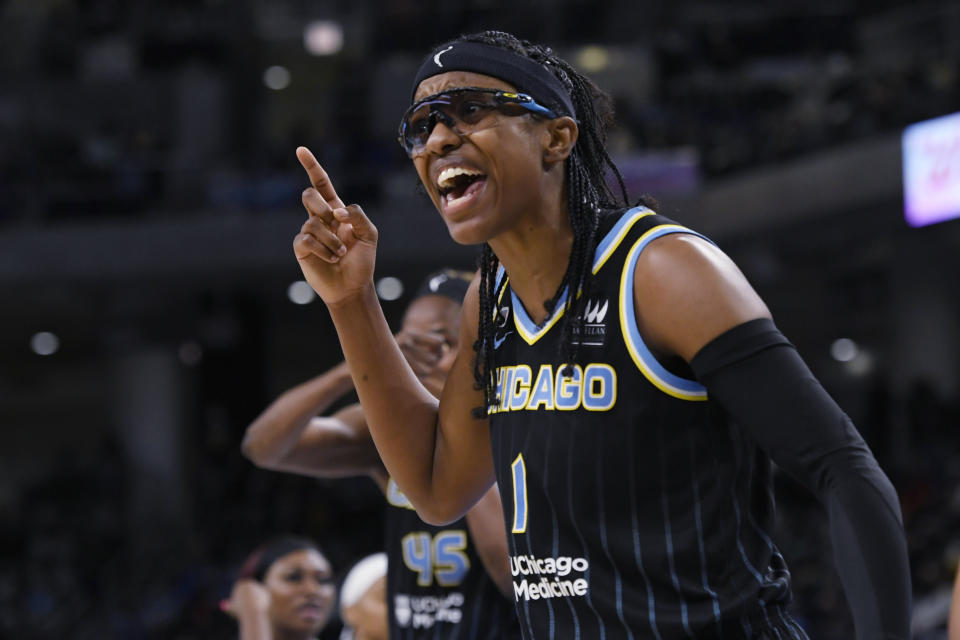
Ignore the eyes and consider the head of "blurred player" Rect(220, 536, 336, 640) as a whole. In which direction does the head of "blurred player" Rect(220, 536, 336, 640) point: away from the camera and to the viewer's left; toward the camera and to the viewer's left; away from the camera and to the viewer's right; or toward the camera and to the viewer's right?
toward the camera and to the viewer's right

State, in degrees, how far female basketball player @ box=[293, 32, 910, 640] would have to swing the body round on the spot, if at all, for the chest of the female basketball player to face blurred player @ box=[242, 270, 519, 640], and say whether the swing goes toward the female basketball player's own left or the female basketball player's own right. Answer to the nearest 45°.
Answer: approximately 135° to the female basketball player's own right

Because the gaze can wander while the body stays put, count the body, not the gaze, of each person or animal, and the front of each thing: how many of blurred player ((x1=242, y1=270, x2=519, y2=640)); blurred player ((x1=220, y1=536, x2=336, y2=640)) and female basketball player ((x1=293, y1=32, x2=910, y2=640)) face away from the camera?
0

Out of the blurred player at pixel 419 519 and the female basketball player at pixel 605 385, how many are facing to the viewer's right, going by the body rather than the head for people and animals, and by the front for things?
0

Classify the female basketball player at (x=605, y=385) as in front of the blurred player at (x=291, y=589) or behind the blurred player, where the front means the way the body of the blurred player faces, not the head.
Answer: in front

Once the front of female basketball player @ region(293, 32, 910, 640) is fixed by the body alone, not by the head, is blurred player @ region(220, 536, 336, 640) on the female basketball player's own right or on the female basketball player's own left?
on the female basketball player's own right

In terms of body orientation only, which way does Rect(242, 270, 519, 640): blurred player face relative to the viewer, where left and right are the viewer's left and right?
facing the viewer and to the left of the viewer

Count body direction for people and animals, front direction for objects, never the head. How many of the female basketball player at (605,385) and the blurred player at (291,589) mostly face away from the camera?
0

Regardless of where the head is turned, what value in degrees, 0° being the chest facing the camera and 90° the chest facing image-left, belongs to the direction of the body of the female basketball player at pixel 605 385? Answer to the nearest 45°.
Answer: approximately 45°

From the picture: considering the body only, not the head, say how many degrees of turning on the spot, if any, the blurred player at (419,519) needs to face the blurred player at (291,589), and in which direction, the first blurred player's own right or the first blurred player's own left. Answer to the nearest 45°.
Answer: approximately 90° to the first blurred player's own right
